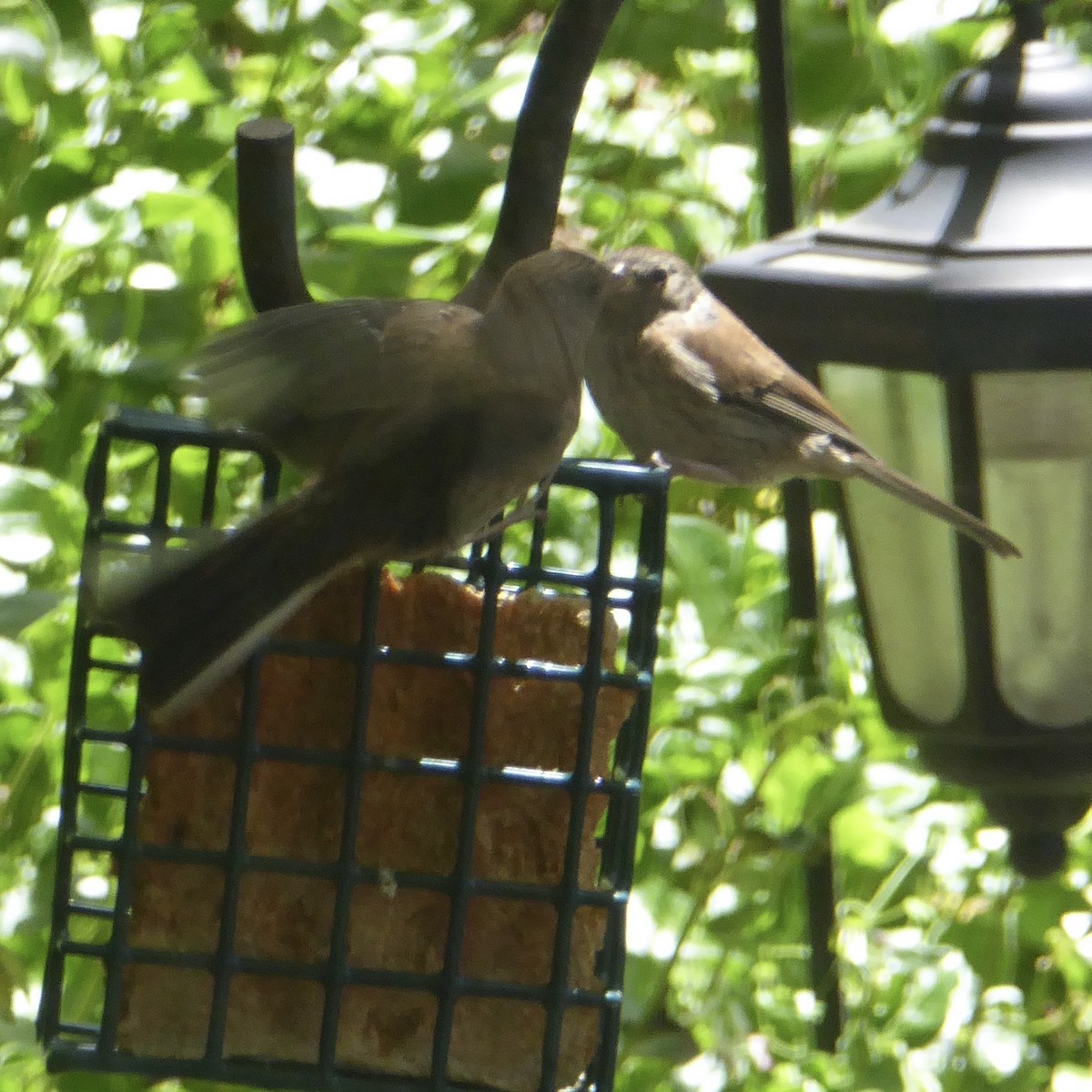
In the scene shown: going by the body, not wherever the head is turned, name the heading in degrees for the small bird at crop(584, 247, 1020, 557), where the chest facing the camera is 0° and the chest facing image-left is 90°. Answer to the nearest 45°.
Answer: approximately 90°

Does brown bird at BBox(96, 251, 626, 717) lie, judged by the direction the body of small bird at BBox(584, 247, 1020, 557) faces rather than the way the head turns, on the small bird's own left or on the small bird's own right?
on the small bird's own left

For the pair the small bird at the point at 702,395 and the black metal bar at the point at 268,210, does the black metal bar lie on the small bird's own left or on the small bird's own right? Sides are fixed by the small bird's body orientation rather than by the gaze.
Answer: on the small bird's own right
